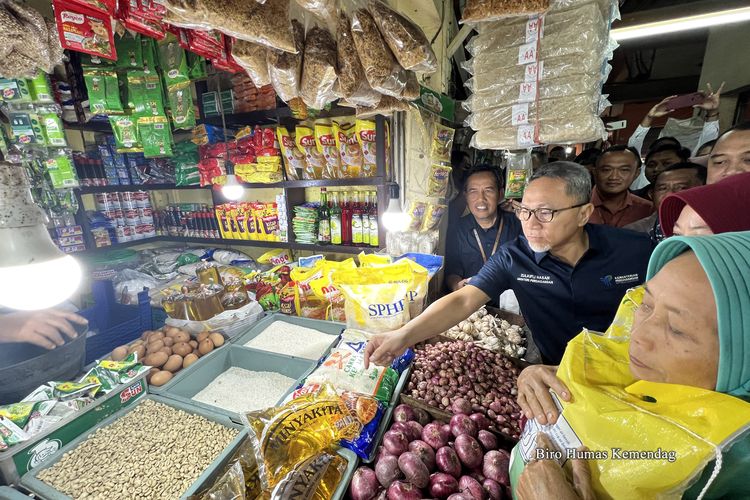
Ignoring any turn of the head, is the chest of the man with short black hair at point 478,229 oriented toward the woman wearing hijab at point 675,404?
yes

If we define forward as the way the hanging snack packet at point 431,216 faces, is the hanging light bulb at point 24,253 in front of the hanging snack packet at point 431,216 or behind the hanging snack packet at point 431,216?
in front

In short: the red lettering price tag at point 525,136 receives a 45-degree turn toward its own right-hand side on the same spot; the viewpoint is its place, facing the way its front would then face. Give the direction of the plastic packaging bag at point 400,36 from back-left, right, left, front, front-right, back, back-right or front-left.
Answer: front

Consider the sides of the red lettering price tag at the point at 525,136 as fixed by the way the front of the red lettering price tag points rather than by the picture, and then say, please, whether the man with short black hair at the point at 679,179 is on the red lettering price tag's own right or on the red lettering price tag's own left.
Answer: on the red lettering price tag's own left

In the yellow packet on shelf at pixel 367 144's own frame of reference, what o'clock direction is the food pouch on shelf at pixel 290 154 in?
the food pouch on shelf at pixel 290 154 is roughly at 4 o'clock from the yellow packet on shelf at pixel 367 144.

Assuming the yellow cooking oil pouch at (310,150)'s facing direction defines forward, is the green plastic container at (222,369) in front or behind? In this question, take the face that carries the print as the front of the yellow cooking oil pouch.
in front

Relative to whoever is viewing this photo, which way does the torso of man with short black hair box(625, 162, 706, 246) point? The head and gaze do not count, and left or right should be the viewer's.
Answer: facing the viewer and to the left of the viewer

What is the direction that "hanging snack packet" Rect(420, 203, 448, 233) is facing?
toward the camera
